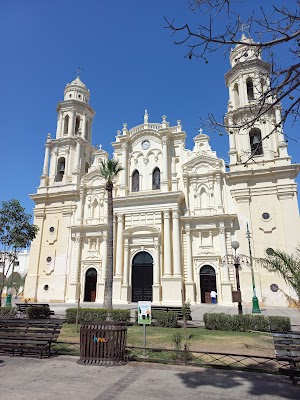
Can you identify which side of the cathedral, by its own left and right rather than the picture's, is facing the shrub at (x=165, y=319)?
front

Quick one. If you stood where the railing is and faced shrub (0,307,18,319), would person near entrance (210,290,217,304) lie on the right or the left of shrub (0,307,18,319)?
right

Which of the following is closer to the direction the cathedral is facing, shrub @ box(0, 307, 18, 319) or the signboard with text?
the signboard with text

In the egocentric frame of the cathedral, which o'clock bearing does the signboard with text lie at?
The signboard with text is roughly at 12 o'clock from the cathedral.

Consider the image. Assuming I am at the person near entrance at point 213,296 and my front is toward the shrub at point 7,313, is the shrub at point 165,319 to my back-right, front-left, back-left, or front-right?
front-left

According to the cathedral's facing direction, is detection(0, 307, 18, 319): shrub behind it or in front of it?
in front

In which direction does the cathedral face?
toward the camera

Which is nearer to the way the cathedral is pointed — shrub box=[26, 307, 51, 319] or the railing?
the railing

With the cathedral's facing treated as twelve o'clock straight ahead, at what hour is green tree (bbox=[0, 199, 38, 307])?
The green tree is roughly at 2 o'clock from the cathedral.

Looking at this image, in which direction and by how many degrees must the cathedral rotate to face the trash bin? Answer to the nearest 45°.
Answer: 0° — it already faces it

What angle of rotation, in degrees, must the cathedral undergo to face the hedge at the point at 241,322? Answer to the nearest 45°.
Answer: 0° — it already faces it

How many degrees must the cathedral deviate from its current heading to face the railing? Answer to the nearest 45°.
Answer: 0° — it already faces it
